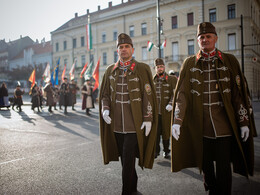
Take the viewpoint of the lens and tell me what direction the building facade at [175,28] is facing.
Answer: facing the viewer and to the left of the viewer

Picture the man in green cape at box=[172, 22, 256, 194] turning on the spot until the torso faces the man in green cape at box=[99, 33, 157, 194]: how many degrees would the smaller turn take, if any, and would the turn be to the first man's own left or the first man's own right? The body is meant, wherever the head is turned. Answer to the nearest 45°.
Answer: approximately 90° to the first man's own right

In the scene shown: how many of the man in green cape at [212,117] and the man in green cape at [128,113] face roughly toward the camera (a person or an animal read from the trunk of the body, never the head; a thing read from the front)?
2

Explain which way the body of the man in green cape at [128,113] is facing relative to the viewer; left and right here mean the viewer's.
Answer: facing the viewer

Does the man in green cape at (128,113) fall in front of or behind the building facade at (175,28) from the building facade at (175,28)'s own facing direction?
in front

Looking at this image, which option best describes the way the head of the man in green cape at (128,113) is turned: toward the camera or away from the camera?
toward the camera

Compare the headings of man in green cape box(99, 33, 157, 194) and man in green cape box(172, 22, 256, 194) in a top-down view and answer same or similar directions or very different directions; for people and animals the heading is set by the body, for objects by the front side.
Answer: same or similar directions

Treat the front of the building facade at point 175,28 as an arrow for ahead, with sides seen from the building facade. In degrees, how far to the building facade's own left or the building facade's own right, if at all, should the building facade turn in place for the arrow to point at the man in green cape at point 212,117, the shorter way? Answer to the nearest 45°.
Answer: approximately 45° to the building facade's own left
